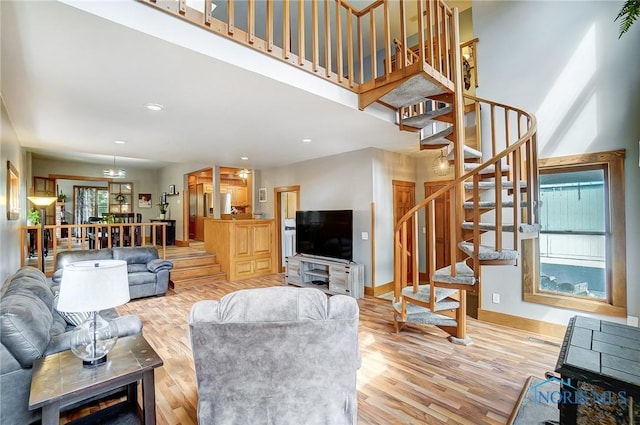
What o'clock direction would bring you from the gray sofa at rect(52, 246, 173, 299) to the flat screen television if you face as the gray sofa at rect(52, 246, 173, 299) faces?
The flat screen television is roughly at 10 o'clock from the gray sofa.

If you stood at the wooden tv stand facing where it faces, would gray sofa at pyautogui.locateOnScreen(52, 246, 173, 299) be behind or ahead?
ahead

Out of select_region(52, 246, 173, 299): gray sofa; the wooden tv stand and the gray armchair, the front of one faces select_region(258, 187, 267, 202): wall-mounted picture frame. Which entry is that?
the gray armchair

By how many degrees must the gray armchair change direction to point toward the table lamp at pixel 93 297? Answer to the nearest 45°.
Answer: approximately 90° to its left

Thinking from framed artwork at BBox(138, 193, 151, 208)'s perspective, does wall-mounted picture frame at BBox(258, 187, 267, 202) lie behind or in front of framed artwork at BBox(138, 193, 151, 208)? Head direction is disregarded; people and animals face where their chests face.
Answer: in front

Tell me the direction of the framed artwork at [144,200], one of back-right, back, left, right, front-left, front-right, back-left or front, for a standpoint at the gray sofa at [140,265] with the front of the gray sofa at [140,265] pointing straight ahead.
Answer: back

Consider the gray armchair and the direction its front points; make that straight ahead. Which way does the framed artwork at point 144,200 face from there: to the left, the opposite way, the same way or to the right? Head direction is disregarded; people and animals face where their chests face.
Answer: the opposite way

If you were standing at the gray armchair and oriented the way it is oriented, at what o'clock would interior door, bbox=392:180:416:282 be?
The interior door is roughly at 1 o'clock from the gray armchair.

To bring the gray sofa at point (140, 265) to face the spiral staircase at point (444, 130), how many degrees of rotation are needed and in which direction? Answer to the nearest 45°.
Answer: approximately 45° to its left

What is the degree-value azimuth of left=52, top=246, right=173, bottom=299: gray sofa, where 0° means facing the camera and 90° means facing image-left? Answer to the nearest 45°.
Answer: approximately 0°

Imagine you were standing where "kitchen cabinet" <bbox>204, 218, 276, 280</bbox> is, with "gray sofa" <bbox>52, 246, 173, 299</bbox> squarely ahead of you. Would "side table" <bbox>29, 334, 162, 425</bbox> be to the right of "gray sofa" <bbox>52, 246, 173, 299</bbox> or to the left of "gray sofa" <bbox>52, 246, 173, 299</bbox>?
left

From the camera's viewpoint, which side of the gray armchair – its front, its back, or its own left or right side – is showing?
back

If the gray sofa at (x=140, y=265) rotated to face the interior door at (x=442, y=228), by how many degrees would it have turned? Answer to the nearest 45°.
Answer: approximately 45° to its left
